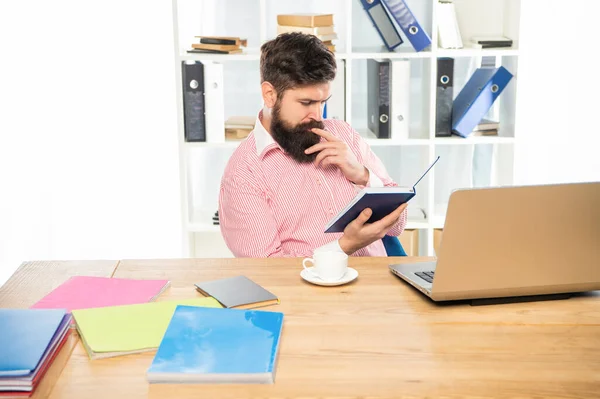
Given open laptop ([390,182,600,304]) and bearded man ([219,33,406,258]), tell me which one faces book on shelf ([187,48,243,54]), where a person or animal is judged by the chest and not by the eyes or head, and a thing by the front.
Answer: the open laptop

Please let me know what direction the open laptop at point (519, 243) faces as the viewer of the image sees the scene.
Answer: facing away from the viewer and to the left of the viewer

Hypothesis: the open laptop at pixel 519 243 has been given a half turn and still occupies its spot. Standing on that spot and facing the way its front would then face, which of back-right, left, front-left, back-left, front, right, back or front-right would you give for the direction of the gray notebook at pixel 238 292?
back-right

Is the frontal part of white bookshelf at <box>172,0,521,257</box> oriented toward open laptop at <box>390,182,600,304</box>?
yes

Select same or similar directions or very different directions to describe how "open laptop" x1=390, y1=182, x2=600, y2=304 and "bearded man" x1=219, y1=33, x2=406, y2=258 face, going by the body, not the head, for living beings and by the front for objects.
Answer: very different directions

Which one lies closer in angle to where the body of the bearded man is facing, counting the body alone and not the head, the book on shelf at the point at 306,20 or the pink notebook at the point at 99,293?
the pink notebook

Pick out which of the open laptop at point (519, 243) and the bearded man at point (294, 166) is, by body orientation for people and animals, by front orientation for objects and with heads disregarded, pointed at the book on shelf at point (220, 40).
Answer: the open laptop

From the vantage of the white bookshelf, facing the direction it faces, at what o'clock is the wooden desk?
The wooden desk is roughly at 12 o'clock from the white bookshelf.

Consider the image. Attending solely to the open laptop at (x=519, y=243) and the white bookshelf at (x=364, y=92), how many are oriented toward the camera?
1

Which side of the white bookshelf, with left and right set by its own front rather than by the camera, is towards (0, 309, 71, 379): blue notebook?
front

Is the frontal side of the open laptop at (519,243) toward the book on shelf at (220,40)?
yes
